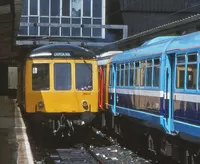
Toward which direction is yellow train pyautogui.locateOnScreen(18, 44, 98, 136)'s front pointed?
toward the camera

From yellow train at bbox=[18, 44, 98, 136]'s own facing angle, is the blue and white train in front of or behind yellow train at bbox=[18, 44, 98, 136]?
in front
